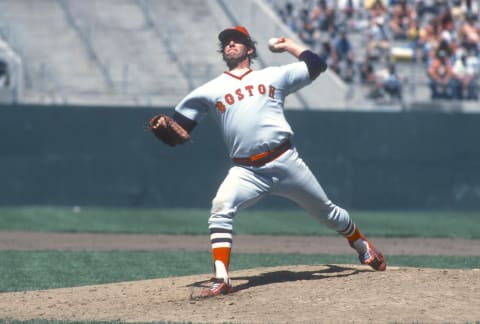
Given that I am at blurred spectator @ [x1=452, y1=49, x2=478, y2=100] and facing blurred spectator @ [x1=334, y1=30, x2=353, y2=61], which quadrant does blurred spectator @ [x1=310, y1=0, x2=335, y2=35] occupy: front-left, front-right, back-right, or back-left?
front-right

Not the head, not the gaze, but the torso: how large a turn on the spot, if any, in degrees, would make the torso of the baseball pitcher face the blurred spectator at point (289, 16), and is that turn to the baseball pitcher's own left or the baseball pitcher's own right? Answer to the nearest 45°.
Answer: approximately 180°

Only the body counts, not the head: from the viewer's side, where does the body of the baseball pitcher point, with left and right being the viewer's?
facing the viewer

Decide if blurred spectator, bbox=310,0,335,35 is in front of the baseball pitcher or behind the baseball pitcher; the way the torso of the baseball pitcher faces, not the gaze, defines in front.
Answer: behind

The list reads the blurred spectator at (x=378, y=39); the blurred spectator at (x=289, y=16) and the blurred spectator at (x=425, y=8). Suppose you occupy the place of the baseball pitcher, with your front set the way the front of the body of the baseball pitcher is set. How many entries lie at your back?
3

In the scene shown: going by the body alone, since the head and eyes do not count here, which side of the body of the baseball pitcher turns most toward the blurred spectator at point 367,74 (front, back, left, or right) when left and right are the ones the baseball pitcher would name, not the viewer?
back

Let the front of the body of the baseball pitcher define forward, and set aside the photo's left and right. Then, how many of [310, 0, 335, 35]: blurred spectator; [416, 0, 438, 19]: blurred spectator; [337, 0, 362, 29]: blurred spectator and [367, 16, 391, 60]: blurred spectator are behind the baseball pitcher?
4

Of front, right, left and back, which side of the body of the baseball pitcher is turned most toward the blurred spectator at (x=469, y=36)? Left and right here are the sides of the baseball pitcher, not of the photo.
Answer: back

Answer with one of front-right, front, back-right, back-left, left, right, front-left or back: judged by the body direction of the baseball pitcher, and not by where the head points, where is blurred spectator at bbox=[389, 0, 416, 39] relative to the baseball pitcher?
back

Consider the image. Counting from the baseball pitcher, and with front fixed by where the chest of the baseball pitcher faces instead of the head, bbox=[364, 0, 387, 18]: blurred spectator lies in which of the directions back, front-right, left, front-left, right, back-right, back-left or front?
back

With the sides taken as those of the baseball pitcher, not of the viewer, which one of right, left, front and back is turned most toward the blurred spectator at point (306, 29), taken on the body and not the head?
back

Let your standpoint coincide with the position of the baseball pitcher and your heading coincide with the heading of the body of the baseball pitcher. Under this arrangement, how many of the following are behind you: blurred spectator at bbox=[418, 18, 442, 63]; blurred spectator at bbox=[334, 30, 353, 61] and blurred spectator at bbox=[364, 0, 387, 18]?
3

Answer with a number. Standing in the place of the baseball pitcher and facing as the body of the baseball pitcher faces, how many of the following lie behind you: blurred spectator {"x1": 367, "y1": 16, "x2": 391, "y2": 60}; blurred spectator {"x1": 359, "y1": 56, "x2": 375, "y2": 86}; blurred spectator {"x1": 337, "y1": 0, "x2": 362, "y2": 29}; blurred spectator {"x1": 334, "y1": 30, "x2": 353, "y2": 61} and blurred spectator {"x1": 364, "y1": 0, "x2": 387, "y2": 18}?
5

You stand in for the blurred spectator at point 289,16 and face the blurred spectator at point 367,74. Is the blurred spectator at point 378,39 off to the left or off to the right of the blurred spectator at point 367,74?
left
